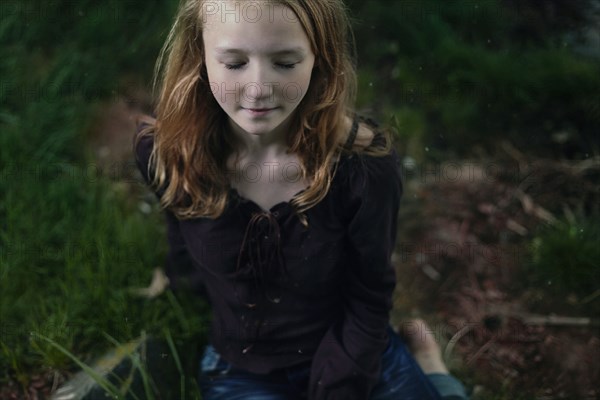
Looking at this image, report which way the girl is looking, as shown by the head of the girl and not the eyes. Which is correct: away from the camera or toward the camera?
toward the camera

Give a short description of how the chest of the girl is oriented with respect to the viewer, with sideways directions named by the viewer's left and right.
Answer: facing the viewer
